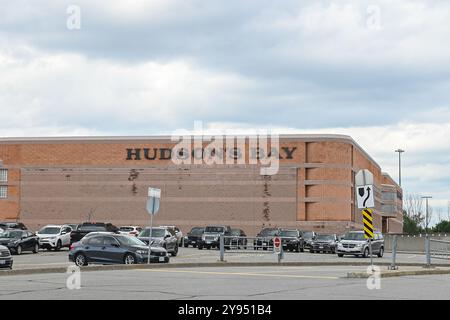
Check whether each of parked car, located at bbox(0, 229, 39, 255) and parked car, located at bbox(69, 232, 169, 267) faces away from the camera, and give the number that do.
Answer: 0

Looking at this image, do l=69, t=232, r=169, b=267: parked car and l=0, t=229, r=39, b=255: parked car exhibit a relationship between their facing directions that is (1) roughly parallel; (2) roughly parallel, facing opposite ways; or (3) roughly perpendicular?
roughly perpendicular

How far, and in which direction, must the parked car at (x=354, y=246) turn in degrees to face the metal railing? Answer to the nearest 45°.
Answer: approximately 90° to its left

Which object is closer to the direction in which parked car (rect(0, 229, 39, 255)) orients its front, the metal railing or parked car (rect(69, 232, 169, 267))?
the parked car

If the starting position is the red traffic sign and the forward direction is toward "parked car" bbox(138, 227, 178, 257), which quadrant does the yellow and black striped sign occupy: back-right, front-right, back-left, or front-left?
back-left

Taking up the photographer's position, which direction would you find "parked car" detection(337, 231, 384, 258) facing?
facing the viewer and to the left of the viewer

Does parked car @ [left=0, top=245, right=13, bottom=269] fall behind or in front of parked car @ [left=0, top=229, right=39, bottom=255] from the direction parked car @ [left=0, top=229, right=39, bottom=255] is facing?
in front

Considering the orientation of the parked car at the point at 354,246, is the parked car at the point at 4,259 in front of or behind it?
in front

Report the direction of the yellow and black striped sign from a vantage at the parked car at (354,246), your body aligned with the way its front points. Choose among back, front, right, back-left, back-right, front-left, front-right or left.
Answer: front-left

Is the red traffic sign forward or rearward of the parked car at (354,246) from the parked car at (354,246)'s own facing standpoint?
forward

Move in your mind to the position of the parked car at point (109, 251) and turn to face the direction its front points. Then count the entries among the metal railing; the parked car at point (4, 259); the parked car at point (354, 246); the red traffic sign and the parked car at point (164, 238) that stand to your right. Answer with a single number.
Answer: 1

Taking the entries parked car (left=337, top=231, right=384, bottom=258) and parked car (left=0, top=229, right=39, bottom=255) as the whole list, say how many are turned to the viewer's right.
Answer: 0
